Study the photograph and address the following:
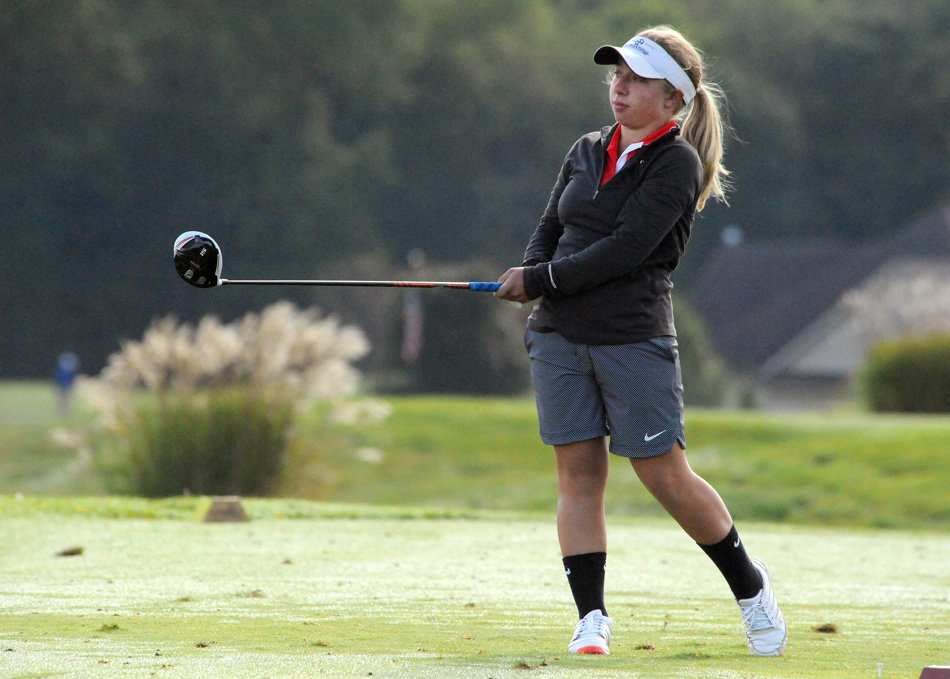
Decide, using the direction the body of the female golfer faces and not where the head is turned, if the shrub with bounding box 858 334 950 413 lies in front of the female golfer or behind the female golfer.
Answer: behind

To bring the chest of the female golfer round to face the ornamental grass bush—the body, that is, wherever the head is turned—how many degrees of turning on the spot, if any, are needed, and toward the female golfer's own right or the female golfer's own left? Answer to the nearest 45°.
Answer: approximately 90° to the female golfer's own right

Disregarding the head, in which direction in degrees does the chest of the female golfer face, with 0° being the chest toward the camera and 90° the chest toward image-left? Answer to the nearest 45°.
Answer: approximately 45°

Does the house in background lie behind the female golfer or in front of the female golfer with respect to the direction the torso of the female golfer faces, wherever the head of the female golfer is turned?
behind

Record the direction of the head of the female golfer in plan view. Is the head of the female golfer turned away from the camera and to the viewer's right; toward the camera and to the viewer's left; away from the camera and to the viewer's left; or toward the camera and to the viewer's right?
toward the camera and to the viewer's left
